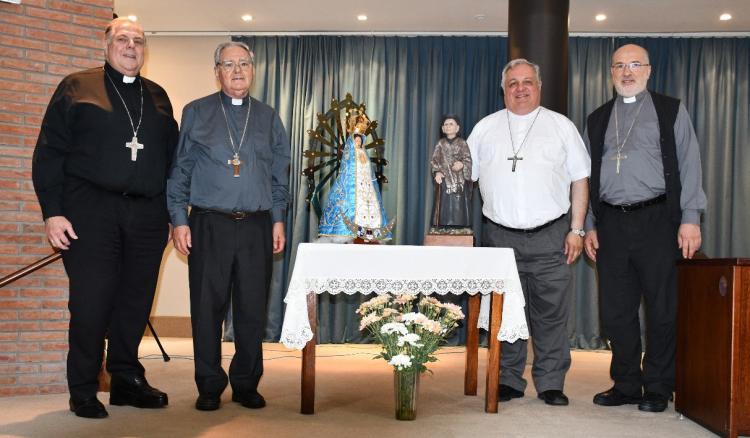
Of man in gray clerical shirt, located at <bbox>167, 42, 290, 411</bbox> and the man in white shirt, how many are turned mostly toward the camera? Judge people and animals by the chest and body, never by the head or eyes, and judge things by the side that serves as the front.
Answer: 2

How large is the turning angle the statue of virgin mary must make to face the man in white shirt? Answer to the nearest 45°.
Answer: approximately 45° to its left

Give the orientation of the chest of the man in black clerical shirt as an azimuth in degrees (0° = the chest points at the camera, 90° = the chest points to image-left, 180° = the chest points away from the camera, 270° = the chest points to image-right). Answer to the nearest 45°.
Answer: approximately 315°

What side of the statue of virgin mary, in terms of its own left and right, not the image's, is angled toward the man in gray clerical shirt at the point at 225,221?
right

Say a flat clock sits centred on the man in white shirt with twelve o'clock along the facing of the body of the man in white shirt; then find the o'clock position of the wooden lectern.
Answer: The wooden lectern is roughly at 10 o'clock from the man in white shirt.

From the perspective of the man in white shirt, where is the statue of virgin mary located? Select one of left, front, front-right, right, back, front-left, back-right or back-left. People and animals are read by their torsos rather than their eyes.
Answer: right

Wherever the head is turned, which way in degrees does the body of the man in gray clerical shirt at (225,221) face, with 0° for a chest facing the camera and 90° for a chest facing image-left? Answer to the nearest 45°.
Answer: approximately 0°
